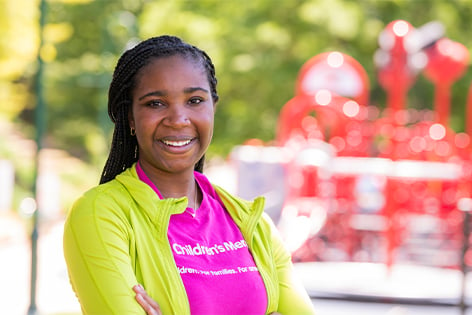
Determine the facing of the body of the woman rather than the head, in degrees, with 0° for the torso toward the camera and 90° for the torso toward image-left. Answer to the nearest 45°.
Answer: approximately 315°

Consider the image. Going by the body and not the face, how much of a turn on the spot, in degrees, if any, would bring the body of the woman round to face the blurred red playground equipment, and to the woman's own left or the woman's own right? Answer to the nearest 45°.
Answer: approximately 135° to the woman's own left
